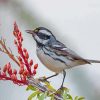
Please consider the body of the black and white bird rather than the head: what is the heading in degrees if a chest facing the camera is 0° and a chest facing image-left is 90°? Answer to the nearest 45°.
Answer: approximately 90°
